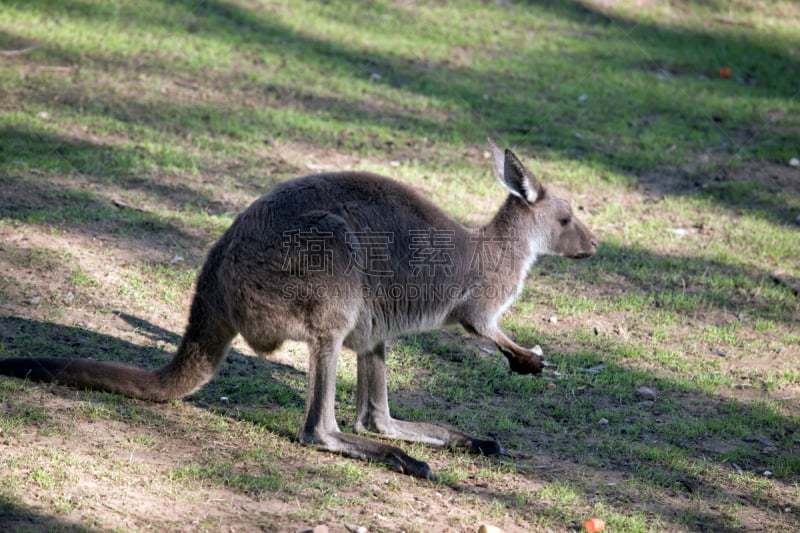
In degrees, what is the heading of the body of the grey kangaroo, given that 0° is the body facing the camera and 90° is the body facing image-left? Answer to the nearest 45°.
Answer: approximately 270°

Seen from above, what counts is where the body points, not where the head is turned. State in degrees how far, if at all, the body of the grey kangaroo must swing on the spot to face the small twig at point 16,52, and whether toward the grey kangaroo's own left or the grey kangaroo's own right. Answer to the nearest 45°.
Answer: approximately 135° to the grey kangaroo's own left
